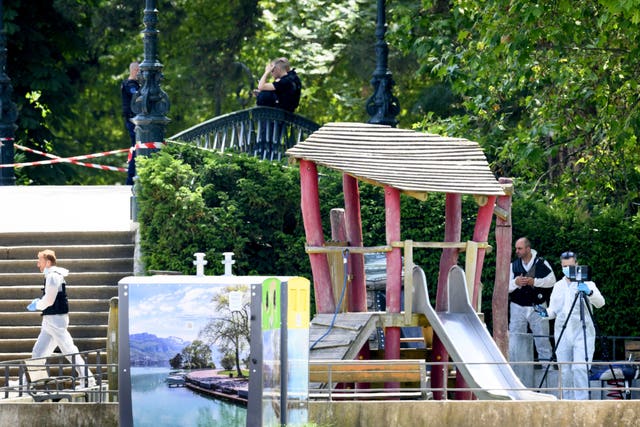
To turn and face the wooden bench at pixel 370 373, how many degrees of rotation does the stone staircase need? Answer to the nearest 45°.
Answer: approximately 45° to its left

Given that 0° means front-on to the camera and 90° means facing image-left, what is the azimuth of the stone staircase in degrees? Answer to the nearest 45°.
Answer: approximately 0°

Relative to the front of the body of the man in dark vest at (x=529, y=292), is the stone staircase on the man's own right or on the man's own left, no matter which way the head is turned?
on the man's own right

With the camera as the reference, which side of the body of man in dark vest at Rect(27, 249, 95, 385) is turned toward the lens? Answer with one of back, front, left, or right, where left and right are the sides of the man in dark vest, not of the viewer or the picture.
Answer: left

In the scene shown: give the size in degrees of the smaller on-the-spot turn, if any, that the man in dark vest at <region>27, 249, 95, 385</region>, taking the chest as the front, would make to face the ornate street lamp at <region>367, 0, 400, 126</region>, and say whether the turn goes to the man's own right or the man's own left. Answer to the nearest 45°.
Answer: approximately 135° to the man's own right
